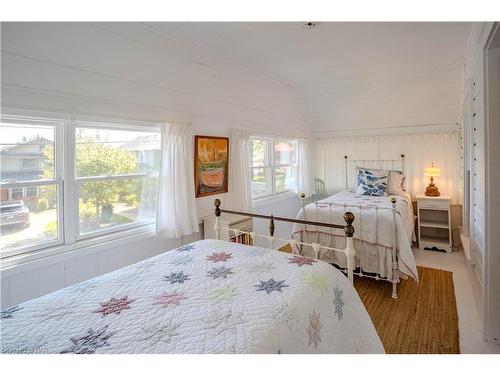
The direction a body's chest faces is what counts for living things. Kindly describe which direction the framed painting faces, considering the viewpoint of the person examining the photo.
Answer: facing the viewer and to the right of the viewer

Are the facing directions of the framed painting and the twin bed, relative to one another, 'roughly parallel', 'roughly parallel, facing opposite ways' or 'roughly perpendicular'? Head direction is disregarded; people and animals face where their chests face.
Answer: roughly perpendicular

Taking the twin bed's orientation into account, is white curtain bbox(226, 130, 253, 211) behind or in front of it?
in front

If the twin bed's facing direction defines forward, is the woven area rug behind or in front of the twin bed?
in front

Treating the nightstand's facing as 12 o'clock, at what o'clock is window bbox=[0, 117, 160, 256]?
The window is roughly at 1 o'clock from the nightstand.

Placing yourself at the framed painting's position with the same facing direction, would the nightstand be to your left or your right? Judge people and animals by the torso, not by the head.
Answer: on your left

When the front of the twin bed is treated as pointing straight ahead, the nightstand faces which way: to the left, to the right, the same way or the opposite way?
the opposite way

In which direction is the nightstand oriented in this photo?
toward the camera
